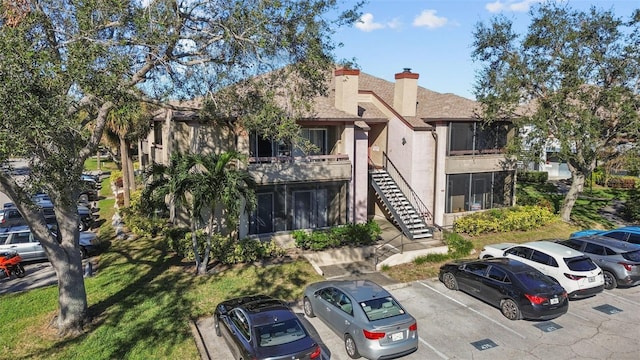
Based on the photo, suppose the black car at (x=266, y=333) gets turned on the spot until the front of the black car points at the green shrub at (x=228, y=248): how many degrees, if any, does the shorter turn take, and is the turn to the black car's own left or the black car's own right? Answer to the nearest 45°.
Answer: approximately 45° to the black car's own right

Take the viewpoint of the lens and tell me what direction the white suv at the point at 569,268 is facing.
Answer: facing away from the viewer and to the left of the viewer

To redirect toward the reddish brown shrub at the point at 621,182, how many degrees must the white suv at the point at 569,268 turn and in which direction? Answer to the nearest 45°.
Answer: approximately 45° to its right

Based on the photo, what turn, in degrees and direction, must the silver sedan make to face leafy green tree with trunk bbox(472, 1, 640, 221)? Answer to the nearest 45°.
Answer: approximately 90° to its right

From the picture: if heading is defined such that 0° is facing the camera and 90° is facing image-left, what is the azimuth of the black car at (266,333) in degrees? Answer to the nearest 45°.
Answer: approximately 135°

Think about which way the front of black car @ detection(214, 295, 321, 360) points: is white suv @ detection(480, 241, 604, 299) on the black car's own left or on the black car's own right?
on the black car's own right

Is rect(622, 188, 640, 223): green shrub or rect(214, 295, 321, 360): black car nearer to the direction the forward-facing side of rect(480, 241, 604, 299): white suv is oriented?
the green shrub

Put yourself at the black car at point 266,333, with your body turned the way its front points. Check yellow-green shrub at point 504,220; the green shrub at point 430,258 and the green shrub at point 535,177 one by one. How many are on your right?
3
